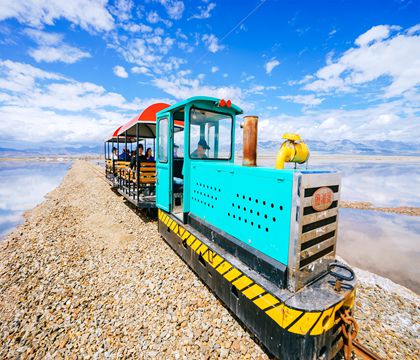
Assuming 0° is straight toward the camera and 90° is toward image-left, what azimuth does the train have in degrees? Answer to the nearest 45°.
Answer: approximately 315°
